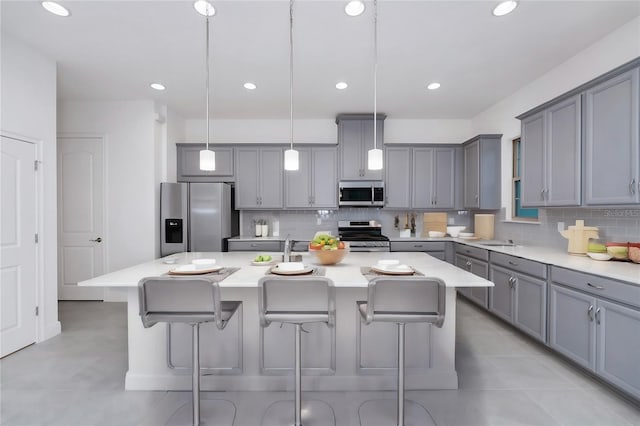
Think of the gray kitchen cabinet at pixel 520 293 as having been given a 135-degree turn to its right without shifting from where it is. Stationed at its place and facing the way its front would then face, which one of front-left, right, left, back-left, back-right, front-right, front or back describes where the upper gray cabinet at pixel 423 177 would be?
front-left

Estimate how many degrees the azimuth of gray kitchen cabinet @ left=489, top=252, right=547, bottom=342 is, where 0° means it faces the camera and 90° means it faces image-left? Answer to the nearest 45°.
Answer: approximately 45°

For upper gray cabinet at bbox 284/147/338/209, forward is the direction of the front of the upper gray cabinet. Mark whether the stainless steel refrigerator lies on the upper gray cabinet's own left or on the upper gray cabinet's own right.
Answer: on the upper gray cabinet's own right

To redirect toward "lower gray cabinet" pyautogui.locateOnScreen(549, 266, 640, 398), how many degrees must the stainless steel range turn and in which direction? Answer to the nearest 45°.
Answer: approximately 45° to its left

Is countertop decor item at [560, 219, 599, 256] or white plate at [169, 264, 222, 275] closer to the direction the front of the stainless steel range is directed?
the white plate

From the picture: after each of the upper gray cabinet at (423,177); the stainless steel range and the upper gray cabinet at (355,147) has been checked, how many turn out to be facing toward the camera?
3

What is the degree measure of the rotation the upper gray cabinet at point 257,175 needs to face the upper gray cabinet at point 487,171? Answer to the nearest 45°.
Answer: approximately 90° to its left

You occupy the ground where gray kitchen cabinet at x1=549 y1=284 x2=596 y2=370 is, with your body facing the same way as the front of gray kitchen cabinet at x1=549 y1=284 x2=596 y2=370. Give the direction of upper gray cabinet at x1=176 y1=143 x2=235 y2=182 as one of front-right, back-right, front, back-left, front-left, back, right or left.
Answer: front-right

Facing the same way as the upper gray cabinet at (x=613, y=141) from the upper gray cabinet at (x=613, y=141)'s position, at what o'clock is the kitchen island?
The kitchen island is roughly at 12 o'clock from the upper gray cabinet.

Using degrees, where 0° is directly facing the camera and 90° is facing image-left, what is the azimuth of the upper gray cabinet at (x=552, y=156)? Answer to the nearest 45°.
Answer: approximately 45°

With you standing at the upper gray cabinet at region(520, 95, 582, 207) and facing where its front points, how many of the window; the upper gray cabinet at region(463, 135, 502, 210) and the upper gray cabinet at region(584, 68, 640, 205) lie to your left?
1

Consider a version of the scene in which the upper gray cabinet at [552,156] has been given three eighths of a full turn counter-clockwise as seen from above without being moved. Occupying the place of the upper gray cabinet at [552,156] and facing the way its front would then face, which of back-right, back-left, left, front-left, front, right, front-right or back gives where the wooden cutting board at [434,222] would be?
back-left

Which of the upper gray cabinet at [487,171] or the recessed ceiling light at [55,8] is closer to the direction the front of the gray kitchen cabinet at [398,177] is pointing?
the recessed ceiling light

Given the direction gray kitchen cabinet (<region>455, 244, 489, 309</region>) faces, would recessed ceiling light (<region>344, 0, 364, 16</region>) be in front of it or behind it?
in front

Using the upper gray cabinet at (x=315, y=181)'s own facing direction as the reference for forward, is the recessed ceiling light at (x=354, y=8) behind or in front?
in front
